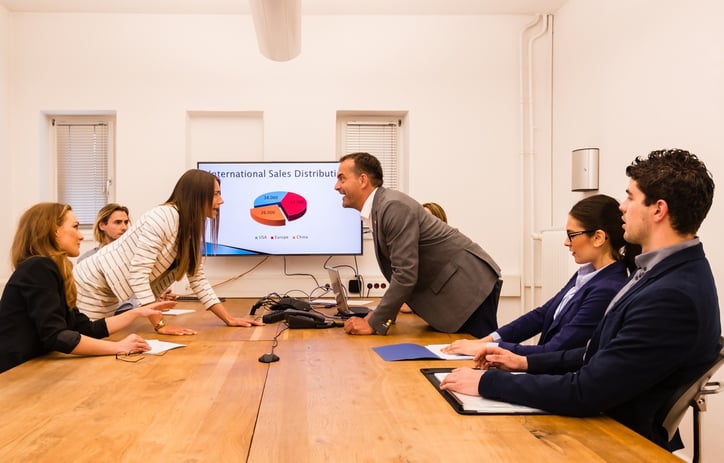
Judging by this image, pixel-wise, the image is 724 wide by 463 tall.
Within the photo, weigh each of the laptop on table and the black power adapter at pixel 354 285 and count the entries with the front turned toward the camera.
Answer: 1

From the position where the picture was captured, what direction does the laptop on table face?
facing to the right of the viewer

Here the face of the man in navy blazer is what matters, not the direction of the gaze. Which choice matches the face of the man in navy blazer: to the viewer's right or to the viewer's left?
to the viewer's left

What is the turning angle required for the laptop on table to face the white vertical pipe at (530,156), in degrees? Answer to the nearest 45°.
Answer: approximately 45° to its left

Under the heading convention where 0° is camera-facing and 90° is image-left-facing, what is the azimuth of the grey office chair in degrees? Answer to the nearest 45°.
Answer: approximately 90°

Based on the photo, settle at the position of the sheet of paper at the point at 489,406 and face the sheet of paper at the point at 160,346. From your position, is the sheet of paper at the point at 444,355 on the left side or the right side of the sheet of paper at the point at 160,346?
right

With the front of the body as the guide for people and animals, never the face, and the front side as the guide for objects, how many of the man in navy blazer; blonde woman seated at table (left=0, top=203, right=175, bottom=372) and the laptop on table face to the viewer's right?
2

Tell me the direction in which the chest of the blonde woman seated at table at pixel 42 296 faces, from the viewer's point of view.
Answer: to the viewer's right

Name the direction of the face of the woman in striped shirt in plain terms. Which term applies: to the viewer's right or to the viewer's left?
to the viewer's right

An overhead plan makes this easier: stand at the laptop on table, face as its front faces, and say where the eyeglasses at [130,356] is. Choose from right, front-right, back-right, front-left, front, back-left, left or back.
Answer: back-right

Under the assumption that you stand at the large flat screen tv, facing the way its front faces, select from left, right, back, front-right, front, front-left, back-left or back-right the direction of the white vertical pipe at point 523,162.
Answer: left

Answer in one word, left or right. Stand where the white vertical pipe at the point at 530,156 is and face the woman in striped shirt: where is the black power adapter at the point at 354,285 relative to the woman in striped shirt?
right

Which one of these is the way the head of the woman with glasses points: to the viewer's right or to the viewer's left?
to the viewer's left

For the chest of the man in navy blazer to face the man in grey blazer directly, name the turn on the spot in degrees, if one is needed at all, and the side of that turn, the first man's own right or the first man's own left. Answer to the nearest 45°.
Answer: approximately 45° to the first man's own right

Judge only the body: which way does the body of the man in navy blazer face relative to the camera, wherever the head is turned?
to the viewer's left
